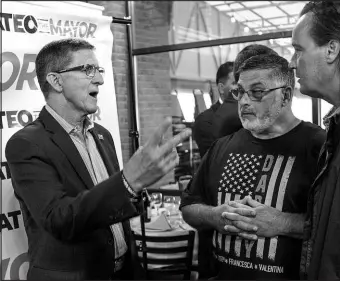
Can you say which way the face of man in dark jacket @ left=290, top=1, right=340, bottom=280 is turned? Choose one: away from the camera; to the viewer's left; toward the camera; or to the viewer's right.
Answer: to the viewer's left

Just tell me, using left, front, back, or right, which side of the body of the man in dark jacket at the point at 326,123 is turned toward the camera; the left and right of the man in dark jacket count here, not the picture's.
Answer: left

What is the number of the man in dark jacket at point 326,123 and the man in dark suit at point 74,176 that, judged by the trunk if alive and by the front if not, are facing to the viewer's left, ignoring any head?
1

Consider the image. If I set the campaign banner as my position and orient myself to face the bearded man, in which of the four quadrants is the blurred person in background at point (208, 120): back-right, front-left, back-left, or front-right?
front-left

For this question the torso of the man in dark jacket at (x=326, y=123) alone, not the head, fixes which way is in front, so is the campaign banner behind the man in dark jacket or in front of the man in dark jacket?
in front

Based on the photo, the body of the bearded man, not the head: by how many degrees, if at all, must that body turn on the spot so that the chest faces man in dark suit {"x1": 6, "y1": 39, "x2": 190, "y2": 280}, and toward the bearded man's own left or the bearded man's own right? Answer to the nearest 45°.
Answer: approximately 45° to the bearded man's own right

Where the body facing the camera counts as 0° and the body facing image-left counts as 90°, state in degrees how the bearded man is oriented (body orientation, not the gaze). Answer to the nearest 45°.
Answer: approximately 45°

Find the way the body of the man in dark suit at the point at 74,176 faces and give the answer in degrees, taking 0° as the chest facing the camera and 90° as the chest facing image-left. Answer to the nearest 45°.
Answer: approximately 315°

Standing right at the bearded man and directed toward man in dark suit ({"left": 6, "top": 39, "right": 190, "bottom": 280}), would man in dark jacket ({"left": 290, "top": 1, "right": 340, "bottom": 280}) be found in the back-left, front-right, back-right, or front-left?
back-left

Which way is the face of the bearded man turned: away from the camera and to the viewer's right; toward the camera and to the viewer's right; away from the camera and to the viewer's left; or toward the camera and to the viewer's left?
toward the camera and to the viewer's left

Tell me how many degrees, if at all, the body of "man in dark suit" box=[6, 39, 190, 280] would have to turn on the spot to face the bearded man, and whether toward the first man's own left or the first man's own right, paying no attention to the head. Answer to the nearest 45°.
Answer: approximately 45° to the first man's own left

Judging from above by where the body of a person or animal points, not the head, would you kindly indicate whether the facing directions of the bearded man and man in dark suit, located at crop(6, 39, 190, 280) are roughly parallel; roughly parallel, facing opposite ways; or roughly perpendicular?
roughly perpendicular

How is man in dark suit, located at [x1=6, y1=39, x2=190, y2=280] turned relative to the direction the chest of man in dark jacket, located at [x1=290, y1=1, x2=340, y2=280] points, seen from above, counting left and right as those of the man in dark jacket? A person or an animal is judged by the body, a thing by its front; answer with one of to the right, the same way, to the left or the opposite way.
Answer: the opposite way

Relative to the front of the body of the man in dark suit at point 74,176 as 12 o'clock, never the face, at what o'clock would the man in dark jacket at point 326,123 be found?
The man in dark jacket is roughly at 11 o'clock from the man in dark suit.

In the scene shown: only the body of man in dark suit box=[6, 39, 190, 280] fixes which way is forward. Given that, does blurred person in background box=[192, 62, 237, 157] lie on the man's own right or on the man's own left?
on the man's own left
